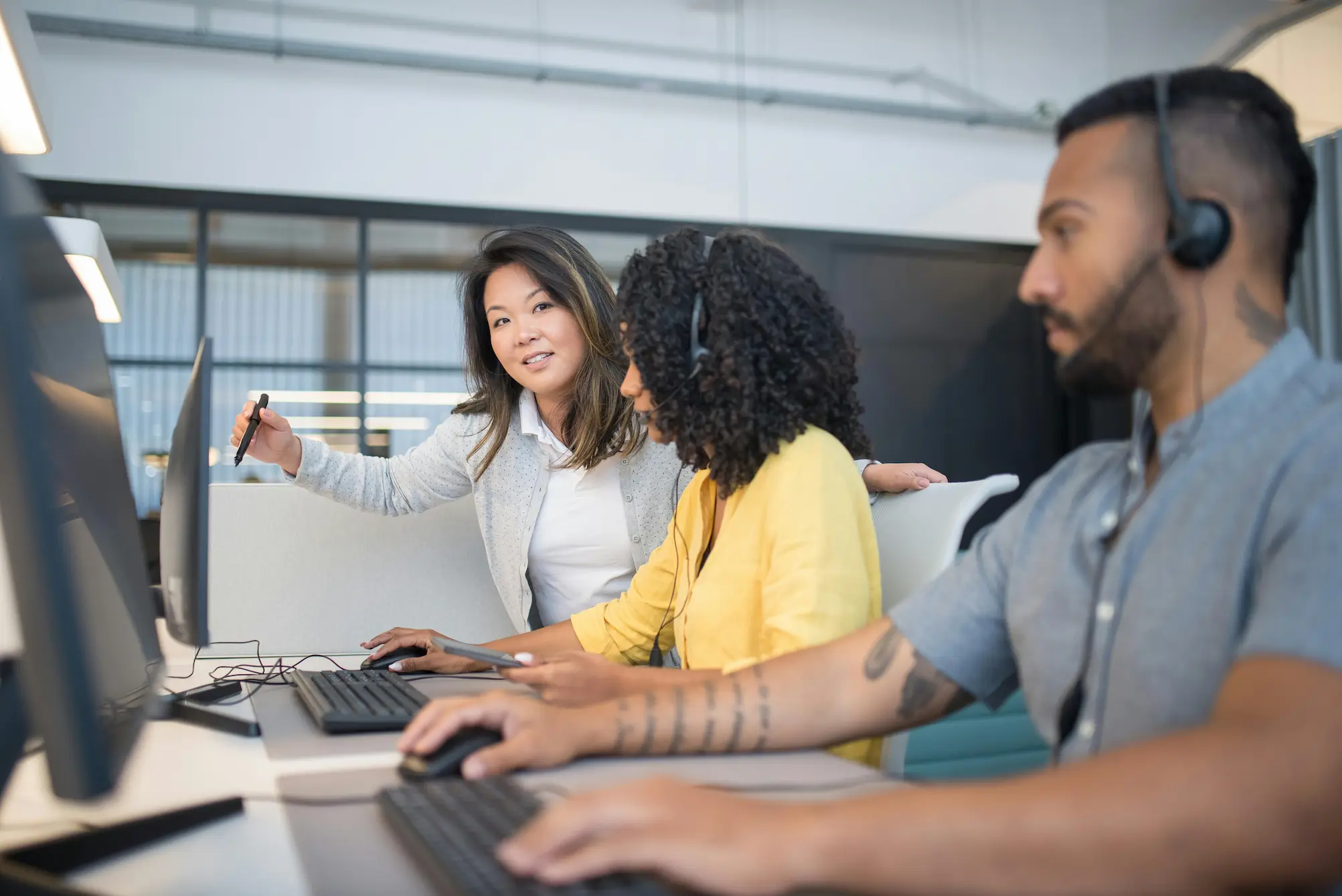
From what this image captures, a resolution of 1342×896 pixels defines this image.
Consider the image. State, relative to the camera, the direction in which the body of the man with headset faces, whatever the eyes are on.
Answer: to the viewer's left

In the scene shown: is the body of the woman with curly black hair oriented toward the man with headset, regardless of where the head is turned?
no

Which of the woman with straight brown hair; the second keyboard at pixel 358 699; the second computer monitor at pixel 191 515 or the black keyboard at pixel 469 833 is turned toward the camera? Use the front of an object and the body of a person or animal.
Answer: the woman with straight brown hair

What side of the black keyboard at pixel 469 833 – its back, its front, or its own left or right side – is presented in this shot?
right

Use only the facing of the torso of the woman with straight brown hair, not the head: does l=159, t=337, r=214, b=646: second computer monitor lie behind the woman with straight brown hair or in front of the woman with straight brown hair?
in front

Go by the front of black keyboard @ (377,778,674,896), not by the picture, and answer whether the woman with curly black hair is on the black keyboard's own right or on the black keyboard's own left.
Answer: on the black keyboard's own left

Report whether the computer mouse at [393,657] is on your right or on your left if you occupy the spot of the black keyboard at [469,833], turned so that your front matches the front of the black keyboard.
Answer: on your left

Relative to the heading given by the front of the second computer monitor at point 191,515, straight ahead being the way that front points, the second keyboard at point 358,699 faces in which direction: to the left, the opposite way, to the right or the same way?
the same way

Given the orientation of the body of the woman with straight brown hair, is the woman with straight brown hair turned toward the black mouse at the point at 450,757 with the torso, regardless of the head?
yes

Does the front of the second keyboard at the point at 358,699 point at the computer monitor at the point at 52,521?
no

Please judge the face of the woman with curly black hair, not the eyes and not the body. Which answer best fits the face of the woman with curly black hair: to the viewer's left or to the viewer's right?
to the viewer's left

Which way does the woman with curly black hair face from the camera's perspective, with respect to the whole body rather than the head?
to the viewer's left

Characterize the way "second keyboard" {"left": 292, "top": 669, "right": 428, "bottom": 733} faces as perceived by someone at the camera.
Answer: facing to the right of the viewer

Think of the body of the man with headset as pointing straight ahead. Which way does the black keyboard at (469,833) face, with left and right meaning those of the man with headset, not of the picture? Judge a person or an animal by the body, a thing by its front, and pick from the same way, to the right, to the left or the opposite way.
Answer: the opposite way

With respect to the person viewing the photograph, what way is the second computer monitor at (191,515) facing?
facing to the right of the viewer
